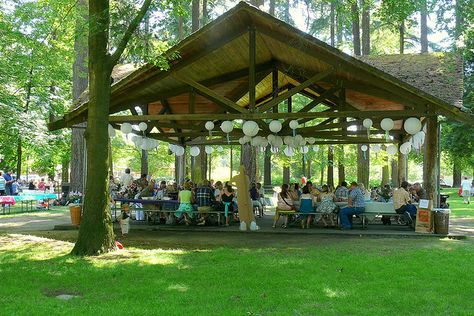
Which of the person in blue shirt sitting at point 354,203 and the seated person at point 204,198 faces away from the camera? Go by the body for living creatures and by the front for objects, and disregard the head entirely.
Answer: the seated person

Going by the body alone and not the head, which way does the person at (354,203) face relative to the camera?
to the viewer's left

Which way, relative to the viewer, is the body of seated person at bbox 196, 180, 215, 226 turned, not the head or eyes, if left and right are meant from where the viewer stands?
facing away from the viewer

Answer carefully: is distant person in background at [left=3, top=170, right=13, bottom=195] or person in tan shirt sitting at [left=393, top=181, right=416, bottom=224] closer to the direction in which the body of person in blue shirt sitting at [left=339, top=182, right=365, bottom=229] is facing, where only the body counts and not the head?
the distant person in background

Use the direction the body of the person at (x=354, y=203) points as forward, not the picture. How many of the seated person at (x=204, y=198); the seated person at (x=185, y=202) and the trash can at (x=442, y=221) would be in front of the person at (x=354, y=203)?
2

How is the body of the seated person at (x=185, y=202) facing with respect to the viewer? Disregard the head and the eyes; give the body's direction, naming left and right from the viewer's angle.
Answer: facing away from the viewer

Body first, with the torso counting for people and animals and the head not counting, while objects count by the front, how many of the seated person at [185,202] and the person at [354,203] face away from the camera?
1
